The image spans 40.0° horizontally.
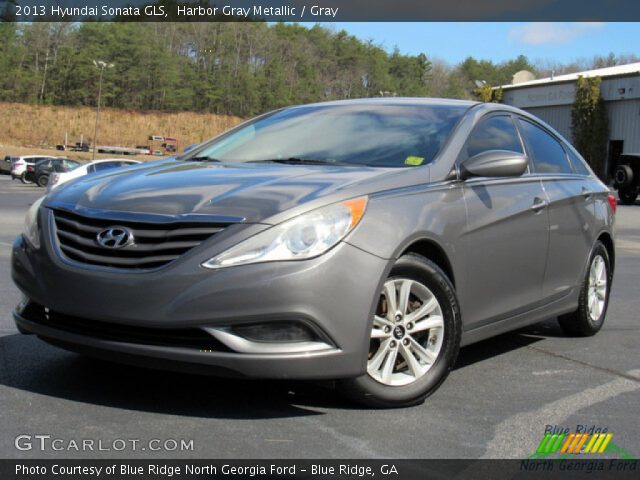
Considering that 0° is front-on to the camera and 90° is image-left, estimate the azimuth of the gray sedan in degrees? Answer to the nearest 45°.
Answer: approximately 45°

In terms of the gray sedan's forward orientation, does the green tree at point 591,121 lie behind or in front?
behind
